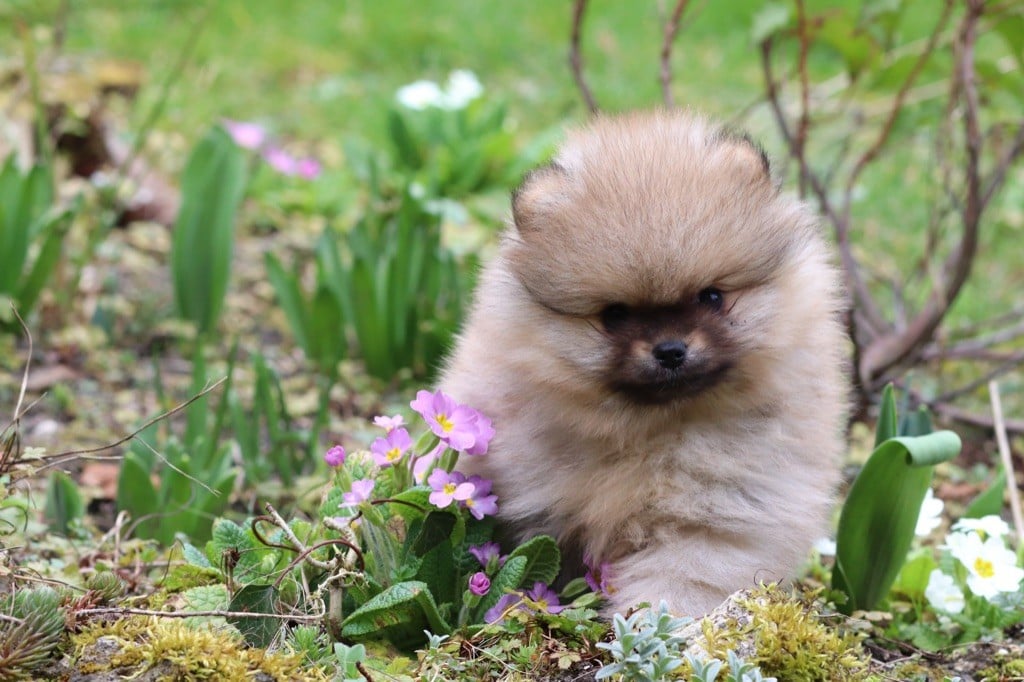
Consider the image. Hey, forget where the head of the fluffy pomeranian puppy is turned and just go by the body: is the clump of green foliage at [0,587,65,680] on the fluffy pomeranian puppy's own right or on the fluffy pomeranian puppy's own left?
on the fluffy pomeranian puppy's own right

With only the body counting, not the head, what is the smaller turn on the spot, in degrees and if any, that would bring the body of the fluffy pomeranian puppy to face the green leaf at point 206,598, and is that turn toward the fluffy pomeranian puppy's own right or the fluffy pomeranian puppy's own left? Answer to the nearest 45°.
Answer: approximately 90° to the fluffy pomeranian puppy's own right

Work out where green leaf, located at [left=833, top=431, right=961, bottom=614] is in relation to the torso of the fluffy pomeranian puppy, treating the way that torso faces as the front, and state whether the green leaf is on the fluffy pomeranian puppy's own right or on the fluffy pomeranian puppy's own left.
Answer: on the fluffy pomeranian puppy's own left

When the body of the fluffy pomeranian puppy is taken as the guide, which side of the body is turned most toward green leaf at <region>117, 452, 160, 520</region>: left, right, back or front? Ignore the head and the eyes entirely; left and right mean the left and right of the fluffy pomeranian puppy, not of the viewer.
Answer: right

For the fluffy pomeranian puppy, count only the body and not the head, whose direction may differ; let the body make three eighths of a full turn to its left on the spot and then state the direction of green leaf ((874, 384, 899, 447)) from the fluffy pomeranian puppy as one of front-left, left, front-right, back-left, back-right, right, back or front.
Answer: front

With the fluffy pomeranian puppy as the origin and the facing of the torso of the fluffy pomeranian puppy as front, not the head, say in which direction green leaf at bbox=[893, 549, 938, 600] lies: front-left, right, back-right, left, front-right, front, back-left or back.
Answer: back-left

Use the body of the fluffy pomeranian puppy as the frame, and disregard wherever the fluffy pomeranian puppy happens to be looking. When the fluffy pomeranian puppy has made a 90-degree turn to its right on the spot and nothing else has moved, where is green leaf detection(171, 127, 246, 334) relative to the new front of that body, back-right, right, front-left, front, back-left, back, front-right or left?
front-right

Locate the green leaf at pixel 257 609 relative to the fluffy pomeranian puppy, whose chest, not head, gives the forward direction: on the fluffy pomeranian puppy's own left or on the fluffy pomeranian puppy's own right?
on the fluffy pomeranian puppy's own right

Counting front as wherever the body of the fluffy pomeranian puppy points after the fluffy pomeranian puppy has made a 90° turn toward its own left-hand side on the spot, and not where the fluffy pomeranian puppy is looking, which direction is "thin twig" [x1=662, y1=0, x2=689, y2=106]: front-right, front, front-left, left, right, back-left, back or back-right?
left

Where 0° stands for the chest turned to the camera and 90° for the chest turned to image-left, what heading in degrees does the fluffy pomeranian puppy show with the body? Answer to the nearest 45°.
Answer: approximately 0°

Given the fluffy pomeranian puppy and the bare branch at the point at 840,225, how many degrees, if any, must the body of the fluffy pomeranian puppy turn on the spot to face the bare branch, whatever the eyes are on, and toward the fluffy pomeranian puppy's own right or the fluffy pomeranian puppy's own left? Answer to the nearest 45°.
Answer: approximately 180°
